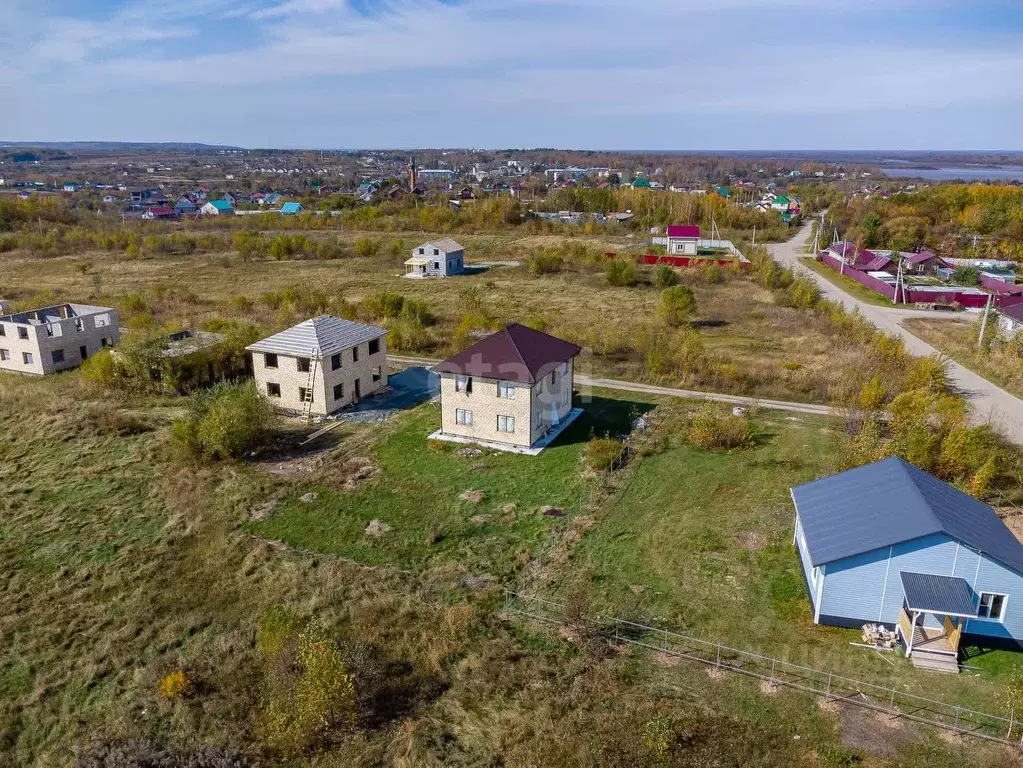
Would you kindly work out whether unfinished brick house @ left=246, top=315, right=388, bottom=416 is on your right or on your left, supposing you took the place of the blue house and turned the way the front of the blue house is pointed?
on your right

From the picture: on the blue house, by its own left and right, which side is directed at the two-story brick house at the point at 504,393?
right

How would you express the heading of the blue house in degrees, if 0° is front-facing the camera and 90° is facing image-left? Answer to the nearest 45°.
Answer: approximately 0°

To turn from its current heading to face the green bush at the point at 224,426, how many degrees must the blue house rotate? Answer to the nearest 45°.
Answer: approximately 90° to its right

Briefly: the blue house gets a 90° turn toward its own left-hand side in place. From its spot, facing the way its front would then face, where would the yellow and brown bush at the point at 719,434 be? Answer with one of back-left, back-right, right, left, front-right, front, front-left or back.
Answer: back-left

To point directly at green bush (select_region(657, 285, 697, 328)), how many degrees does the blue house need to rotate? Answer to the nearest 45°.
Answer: approximately 135° to its right

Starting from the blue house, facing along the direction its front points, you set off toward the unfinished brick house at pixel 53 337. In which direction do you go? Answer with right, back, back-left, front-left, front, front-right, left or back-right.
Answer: right
